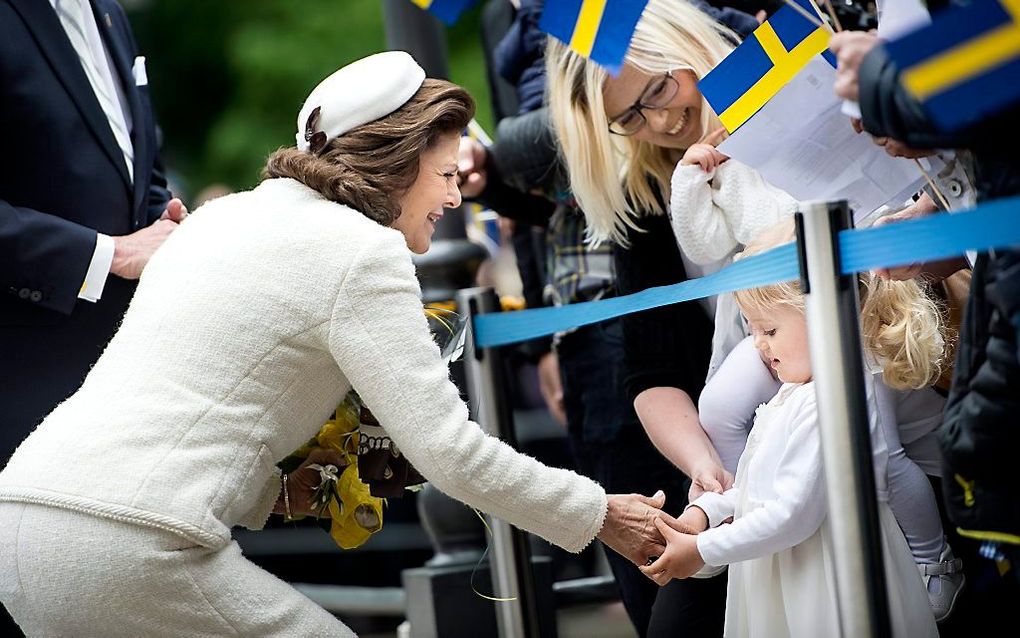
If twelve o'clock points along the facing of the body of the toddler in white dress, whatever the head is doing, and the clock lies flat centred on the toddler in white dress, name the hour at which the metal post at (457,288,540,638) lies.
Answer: The metal post is roughly at 1 o'clock from the toddler in white dress.

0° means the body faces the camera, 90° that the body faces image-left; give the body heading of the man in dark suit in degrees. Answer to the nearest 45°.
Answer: approximately 315°

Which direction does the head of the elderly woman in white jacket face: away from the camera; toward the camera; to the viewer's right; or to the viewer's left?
to the viewer's right

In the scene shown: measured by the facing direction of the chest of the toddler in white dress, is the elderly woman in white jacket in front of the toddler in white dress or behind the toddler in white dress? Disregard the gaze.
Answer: in front

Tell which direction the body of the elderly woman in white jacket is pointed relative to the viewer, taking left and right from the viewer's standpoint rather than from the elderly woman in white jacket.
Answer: facing away from the viewer and to the right of the viewer

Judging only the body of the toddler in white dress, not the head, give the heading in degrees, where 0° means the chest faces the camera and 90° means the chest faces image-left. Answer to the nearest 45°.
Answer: approximately 90°

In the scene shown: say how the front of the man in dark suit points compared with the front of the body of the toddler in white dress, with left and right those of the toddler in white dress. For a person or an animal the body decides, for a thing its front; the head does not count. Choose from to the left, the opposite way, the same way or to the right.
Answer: the opposite way

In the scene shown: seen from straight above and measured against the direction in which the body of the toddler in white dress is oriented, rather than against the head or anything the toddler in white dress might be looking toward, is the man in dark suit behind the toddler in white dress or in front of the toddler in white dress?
in front
